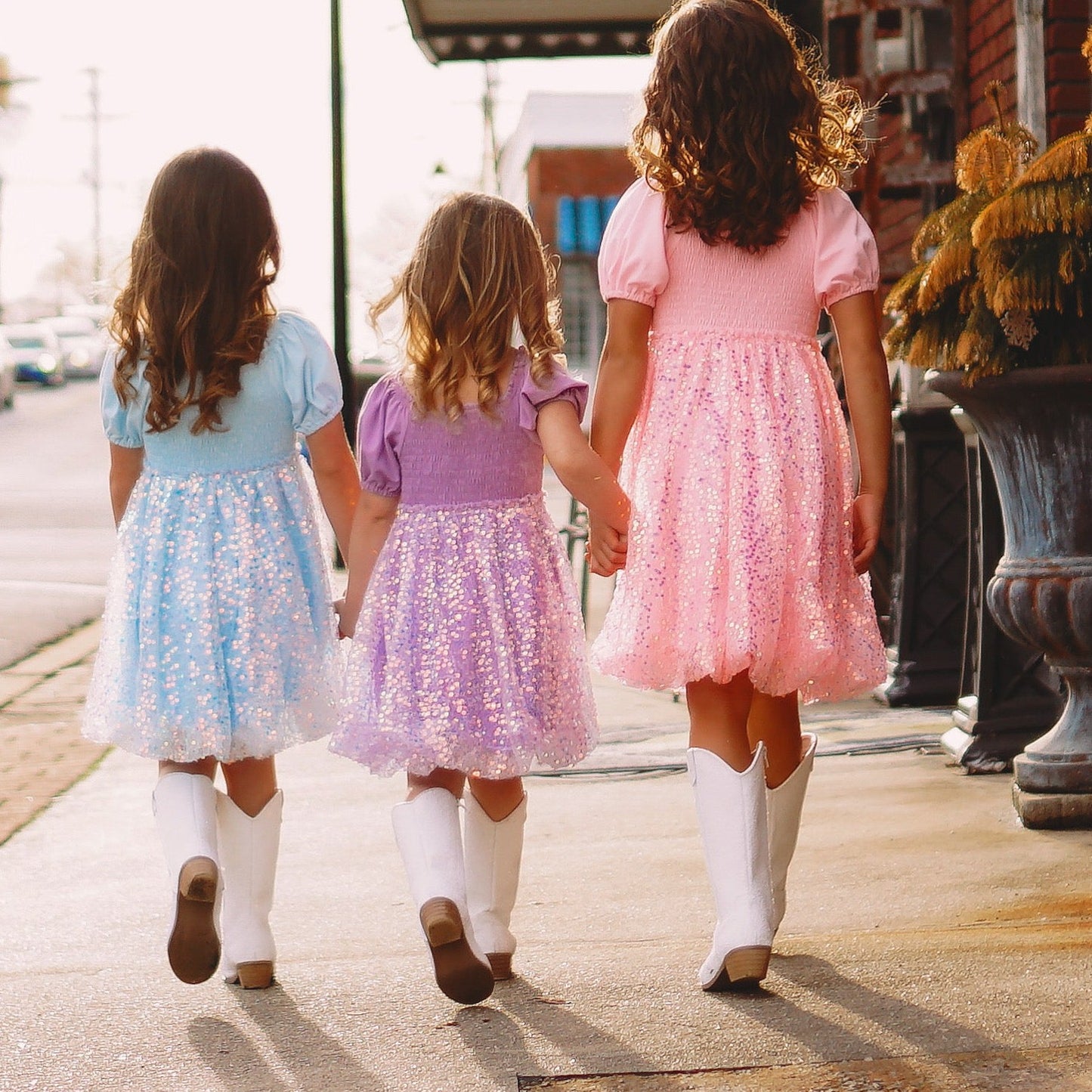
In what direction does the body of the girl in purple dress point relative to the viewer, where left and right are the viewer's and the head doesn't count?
facing away from the viewer

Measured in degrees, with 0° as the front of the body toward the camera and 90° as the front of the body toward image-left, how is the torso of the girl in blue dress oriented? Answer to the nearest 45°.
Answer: approximately 180°

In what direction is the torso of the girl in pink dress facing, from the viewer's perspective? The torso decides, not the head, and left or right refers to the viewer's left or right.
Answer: facing away from the viewer

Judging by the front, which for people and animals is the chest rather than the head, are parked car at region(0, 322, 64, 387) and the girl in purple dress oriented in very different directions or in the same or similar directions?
very different directions

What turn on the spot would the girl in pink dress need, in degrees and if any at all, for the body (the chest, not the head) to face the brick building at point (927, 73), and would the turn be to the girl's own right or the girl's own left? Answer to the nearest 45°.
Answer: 0° — they already face it

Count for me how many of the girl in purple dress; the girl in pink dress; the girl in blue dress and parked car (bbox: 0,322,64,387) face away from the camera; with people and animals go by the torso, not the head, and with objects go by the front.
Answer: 3

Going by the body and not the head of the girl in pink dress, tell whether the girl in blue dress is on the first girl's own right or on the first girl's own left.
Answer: on the first girl's own left

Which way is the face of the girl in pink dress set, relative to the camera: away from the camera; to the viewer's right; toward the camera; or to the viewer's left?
away from the camera

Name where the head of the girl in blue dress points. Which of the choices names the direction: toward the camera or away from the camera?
away from the camera
